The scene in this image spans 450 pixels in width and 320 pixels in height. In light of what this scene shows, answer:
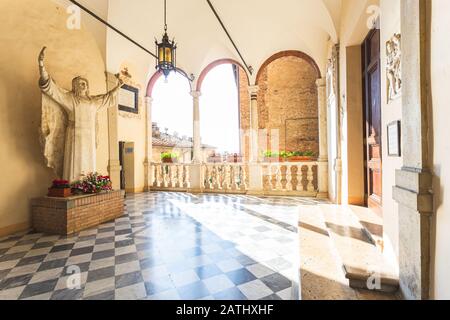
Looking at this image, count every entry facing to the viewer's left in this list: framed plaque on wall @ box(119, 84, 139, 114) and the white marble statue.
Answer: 0

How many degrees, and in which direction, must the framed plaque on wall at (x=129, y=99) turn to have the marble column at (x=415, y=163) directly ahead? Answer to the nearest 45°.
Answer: approximately 45° to its right

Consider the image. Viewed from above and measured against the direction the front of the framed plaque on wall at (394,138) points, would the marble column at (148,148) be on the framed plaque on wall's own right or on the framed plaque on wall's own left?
on the framed plaque on wall's own right

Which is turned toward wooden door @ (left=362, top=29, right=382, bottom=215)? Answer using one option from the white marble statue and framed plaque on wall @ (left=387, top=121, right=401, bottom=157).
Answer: the white marble statue

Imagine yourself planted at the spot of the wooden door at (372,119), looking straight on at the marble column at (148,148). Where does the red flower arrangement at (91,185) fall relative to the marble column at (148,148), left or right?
left

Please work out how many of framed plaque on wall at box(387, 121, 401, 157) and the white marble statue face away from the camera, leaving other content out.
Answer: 0

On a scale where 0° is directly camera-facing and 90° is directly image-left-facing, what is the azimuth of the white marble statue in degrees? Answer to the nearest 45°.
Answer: approximately 315°

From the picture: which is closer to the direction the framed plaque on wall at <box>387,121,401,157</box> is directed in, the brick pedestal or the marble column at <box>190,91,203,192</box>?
the brick pedestal

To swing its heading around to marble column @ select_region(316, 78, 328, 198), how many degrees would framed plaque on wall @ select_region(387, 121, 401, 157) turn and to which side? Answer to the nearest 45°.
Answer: approximately 135° to its right

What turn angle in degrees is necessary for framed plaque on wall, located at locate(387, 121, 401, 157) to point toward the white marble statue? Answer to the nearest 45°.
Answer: approximately 45° to its right

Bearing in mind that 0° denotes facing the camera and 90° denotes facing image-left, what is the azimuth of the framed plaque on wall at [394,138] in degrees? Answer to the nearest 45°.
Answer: approximately 45°

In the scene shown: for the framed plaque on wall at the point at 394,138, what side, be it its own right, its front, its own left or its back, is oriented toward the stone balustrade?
right
